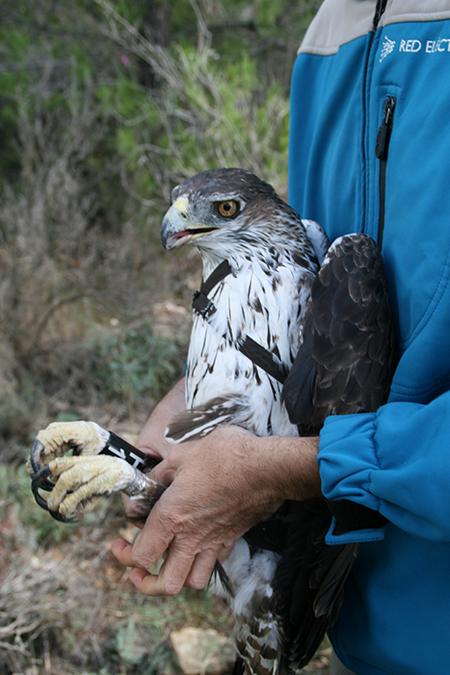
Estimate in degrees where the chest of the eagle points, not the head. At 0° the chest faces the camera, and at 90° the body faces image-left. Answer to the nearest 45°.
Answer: approximately 45°
